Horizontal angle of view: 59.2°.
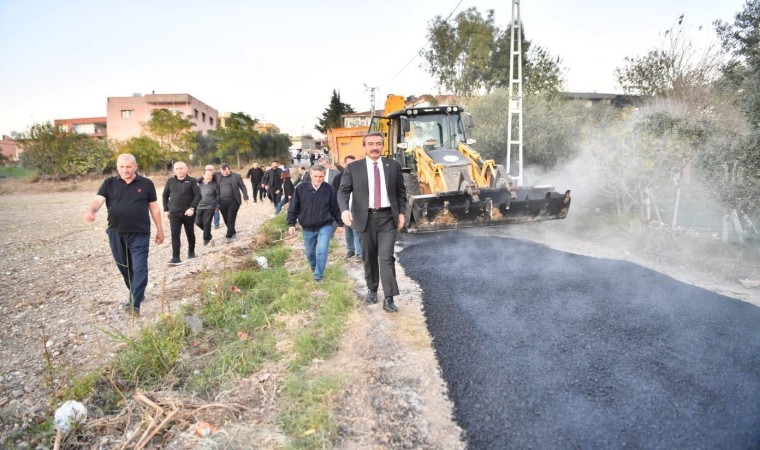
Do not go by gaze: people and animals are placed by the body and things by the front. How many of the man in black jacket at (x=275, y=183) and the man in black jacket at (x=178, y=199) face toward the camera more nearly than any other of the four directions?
2

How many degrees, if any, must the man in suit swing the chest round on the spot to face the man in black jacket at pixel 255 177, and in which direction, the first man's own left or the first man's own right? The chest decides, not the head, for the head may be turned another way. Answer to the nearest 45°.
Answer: approximately 180°

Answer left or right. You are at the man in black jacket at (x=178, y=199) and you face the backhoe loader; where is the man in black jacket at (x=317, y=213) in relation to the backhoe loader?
right

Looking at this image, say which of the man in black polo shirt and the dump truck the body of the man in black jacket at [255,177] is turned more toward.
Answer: the man in black polo shirt
